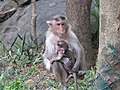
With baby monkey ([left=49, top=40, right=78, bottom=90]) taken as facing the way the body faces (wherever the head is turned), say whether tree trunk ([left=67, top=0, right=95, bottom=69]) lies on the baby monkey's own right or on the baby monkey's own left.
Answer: on the baby monkey's own right

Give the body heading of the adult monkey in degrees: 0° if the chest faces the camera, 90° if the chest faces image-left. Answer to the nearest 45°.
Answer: approximately 0°
